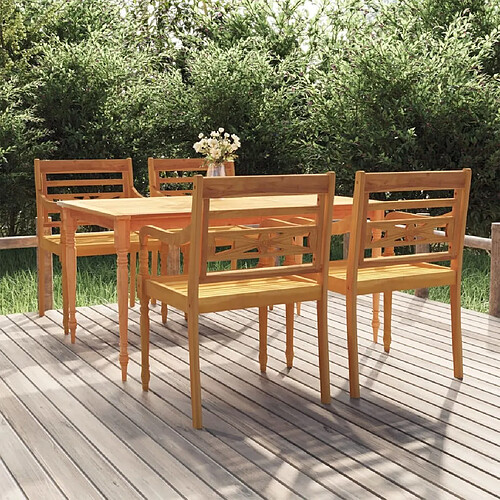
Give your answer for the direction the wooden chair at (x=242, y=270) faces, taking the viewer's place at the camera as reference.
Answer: facing away from the viewer and to the left of the viewer

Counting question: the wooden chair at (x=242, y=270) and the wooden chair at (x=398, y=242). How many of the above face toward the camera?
0

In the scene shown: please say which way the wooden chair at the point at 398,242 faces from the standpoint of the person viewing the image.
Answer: facing away from the viewer and to the left of the viewer

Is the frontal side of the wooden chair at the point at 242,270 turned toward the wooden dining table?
yes

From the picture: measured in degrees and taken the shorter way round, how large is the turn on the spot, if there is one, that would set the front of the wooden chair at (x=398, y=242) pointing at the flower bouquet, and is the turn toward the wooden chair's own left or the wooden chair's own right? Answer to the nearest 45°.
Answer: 0° — it already faces it
